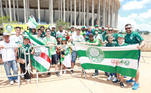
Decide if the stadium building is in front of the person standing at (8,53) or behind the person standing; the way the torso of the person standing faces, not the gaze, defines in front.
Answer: behind

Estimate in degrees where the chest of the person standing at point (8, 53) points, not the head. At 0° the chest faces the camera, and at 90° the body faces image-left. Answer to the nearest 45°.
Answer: approximately 0°
